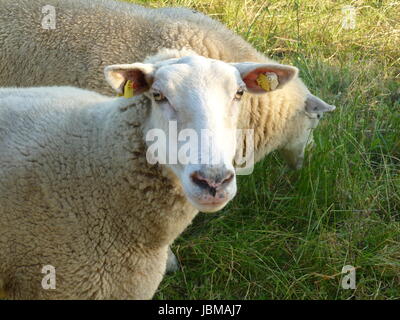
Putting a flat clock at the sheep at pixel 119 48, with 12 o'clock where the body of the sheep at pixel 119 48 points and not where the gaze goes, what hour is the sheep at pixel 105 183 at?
the sheep at pixel 105 183 is roughly at 3 o'clock from the sheep at pixel 119 48.

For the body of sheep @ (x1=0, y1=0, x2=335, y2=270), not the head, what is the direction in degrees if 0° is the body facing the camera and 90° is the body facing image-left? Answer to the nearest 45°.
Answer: approximately 270°
